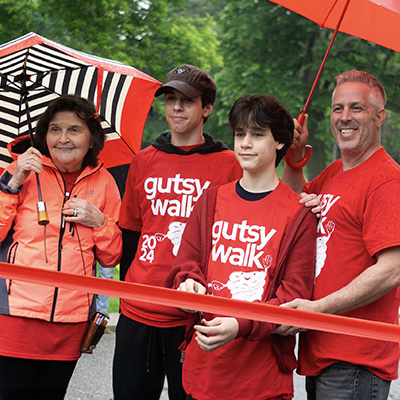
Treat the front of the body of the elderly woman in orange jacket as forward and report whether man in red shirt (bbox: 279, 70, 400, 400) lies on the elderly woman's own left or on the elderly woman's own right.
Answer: on the elderly woman's own left

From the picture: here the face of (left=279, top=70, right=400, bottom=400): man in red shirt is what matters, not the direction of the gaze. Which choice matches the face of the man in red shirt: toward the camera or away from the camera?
toward the camera

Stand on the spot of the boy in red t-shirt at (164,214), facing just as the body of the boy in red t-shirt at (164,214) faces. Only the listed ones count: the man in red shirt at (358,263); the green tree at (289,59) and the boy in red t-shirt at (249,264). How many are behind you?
1

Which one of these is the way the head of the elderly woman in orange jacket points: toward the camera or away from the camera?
toward the camera

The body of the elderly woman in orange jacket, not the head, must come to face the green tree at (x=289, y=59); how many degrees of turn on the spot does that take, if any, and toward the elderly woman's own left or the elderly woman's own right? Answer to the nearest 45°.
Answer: approximately 180°

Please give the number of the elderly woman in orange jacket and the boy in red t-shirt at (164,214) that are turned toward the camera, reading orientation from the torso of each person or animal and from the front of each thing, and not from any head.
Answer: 2

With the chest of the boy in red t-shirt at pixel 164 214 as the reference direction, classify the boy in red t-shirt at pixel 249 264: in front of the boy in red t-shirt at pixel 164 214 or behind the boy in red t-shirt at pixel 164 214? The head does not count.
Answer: in front

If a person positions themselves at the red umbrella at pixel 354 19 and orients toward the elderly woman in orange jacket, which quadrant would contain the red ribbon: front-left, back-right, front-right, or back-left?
front-left

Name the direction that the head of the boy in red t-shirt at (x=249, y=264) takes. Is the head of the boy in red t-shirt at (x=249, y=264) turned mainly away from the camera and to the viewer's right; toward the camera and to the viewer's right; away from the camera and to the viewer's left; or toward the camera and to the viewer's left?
toward the camera and to the viewer's left

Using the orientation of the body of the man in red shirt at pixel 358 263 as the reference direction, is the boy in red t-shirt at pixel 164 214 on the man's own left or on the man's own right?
on the man's own right

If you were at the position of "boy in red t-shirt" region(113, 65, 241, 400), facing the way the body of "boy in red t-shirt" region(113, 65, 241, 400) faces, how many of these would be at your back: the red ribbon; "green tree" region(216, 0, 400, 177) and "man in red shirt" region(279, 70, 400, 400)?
1

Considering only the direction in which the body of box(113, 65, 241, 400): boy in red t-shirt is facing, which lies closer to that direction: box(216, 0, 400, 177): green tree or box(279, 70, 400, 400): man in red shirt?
the man in red shirt

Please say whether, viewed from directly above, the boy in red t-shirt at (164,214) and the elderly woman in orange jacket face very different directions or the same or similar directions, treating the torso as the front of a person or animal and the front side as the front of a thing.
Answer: same or similar directions

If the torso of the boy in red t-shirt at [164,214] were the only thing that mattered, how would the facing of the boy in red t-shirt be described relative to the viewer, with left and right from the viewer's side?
facing the viewer

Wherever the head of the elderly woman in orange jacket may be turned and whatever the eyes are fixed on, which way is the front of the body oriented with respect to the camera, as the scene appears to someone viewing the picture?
toward the camera
